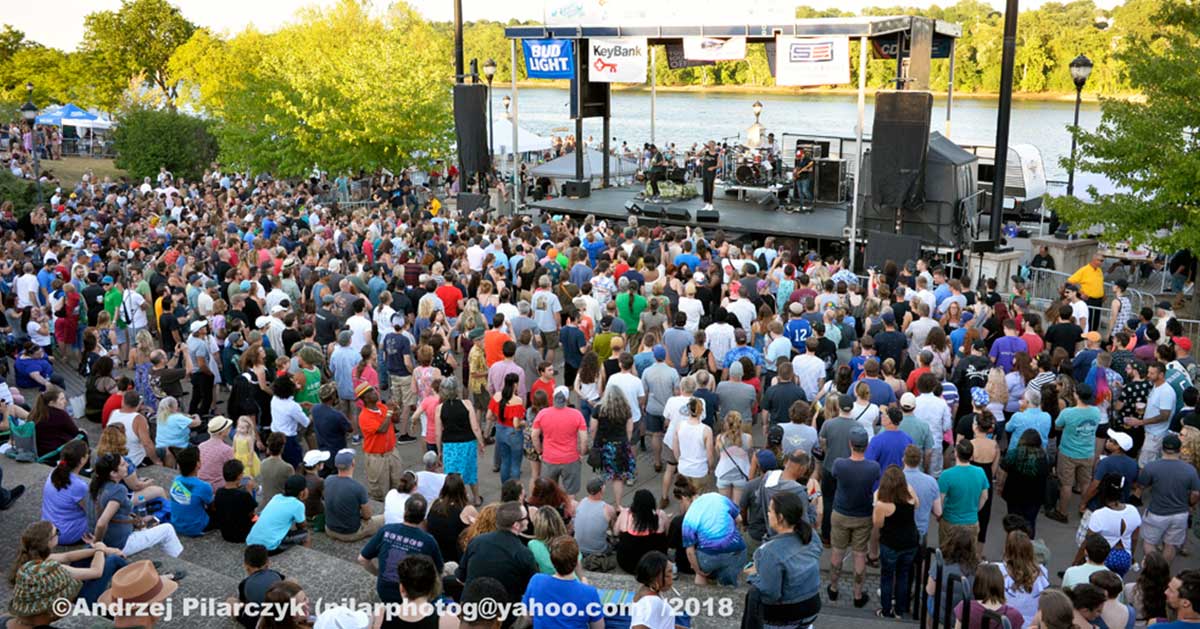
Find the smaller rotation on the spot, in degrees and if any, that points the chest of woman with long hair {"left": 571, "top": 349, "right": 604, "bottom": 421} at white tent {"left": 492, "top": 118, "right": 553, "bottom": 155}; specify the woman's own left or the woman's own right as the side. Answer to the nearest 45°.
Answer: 0° — they already face it

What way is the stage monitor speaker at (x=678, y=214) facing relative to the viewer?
away from the camera

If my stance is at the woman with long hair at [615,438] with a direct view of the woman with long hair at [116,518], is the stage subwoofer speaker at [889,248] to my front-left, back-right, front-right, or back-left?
back-right

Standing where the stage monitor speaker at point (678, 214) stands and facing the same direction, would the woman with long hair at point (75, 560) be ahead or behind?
behind

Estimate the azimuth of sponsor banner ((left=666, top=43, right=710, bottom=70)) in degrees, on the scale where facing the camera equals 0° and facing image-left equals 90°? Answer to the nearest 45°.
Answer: approximately 0°

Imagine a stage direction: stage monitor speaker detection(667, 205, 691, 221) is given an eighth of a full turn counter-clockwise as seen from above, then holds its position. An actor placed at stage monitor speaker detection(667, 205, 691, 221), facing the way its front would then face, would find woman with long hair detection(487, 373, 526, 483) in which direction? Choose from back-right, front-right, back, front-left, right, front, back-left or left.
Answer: back-left

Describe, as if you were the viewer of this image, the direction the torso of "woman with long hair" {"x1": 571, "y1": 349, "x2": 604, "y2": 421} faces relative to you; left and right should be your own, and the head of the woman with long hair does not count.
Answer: facing away from the viewer

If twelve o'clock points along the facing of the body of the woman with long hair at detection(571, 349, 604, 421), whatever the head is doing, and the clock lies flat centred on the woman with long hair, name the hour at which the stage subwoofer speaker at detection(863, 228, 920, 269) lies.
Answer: The stage subwoofer speaker is roughly at 1 o'clock from the woman with long hair.
